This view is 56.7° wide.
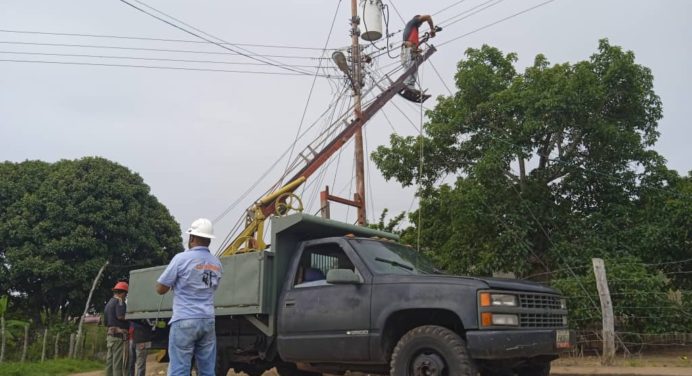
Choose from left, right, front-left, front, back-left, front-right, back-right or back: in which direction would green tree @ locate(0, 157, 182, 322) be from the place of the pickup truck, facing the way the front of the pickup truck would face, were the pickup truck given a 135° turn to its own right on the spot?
front-right

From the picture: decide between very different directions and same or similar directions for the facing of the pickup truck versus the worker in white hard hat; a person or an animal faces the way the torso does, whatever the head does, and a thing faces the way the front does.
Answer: very different directions

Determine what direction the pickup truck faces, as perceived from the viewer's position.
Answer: facing the viewer and to the right of the viewer

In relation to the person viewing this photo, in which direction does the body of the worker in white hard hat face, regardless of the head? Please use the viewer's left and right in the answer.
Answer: facing away from the viewer and to the left of the viewer

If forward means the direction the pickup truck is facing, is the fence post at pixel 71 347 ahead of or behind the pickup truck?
behind

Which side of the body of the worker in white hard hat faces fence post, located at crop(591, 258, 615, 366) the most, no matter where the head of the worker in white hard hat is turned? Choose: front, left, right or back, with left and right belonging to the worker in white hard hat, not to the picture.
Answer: right

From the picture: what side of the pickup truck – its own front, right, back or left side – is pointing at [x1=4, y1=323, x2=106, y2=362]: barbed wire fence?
back

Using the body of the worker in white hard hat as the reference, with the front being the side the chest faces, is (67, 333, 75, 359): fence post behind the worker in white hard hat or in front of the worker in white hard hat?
in front
